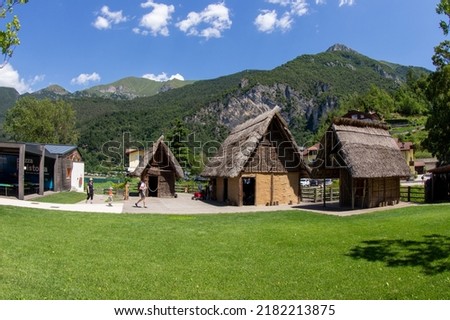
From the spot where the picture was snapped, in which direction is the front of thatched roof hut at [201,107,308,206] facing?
facing the viewer and to the right of the viewer

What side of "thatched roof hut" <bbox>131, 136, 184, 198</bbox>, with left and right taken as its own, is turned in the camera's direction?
front

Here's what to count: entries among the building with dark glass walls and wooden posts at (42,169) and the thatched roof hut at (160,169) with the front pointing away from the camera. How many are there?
0

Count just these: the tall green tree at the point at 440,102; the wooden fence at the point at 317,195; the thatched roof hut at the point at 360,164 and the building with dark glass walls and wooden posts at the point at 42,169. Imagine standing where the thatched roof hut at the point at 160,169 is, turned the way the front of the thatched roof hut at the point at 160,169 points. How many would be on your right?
1

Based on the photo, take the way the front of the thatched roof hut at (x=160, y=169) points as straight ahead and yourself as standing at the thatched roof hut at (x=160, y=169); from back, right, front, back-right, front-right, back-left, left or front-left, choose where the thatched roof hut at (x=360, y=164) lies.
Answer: front-left

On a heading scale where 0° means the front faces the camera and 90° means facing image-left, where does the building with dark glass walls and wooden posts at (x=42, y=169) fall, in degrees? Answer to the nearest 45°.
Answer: approximately 315°

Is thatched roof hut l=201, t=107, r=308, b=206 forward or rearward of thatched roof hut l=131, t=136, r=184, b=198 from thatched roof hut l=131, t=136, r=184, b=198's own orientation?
forward

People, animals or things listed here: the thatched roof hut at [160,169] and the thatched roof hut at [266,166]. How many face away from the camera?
0

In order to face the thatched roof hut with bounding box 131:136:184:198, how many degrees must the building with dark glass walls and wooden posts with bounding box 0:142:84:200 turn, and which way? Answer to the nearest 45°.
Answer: approximately 45° to its left
